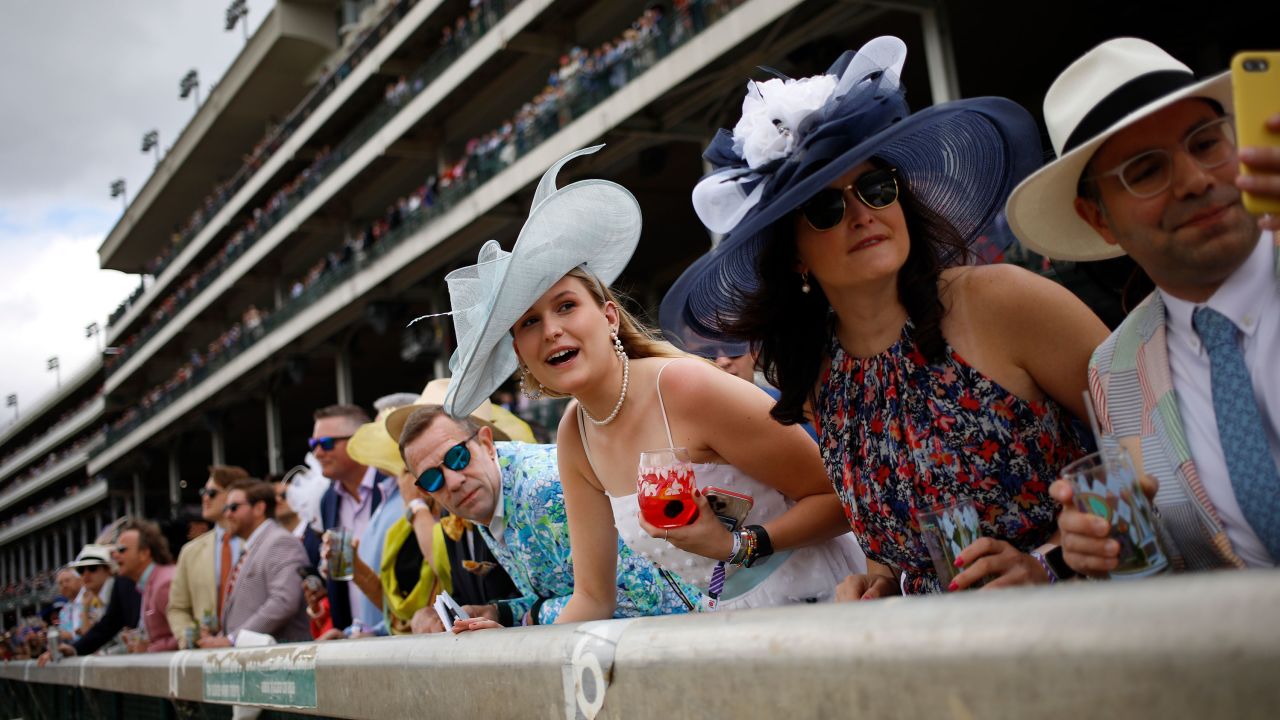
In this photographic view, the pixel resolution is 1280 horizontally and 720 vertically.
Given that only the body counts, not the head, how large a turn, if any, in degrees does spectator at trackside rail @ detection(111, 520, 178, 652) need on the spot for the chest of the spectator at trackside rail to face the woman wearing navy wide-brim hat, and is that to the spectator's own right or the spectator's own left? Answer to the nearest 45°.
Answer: approximately 90° to the spectator's own left

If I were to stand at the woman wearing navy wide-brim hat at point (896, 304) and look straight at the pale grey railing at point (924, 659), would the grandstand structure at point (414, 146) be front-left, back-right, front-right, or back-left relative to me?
back-right

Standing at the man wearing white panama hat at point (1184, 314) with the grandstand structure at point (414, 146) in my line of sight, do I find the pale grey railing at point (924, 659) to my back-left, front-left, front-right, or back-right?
back-left

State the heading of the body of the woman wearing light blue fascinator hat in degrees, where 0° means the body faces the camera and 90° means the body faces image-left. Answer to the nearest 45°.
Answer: approximately 45°

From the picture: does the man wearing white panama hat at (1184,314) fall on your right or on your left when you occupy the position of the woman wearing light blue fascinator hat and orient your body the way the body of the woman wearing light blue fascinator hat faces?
on your left

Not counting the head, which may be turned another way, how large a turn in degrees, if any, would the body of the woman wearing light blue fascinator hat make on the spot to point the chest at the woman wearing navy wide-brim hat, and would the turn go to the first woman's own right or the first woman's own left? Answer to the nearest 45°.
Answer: approximately 90° to the first woman's own left

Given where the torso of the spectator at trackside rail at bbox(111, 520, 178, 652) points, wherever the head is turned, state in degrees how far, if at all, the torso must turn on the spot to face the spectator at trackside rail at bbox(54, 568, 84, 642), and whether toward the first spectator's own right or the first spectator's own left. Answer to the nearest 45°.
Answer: approximately 90° to the first spectator's own right

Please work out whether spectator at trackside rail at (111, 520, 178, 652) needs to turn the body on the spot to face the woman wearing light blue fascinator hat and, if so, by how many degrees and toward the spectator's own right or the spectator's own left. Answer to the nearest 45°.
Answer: approximately 90° to the spectator's own left

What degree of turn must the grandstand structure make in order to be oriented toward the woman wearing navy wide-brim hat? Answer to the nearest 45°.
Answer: approximately 45° to its left
